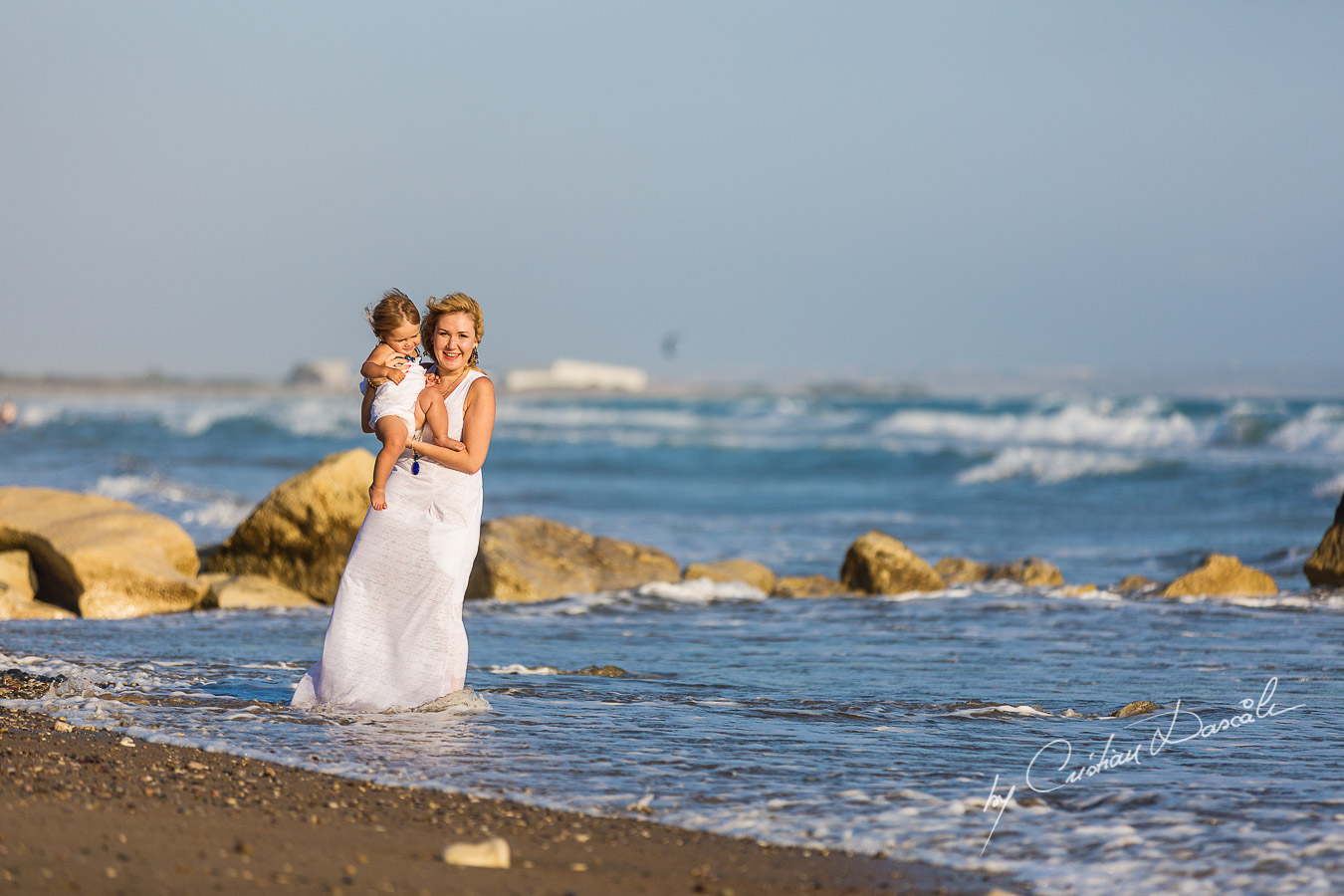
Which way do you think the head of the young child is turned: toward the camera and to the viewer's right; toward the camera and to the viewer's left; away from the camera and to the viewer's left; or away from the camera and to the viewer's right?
toward the camera and to the viewer's right

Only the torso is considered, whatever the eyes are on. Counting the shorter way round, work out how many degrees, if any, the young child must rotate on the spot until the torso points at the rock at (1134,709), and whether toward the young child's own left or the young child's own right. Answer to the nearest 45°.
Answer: approximately 45° to the young child's own left

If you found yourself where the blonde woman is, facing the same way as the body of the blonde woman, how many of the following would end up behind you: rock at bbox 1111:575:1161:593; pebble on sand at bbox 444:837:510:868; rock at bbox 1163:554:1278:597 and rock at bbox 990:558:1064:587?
3

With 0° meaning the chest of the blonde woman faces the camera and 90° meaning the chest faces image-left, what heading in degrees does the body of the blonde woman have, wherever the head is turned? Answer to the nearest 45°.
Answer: approximately 45°

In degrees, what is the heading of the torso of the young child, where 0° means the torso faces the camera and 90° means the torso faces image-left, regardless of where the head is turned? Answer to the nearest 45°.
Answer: approximately 315°

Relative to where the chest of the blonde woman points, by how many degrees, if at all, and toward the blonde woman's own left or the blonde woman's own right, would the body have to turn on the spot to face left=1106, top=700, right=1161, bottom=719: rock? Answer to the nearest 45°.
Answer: approximately 135° to the blonde woman's own left
